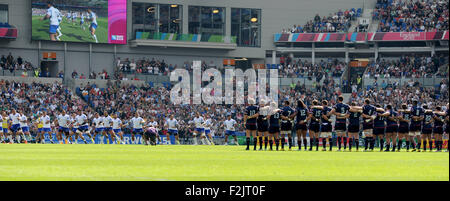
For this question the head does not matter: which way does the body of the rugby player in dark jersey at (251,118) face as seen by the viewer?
away from the camera

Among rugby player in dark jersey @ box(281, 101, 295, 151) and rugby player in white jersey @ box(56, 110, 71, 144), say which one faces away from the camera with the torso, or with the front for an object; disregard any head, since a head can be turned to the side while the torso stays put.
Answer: the rugby player in dark jersey

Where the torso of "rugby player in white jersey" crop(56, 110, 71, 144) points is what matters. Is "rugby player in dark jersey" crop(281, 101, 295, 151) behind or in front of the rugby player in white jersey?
in front

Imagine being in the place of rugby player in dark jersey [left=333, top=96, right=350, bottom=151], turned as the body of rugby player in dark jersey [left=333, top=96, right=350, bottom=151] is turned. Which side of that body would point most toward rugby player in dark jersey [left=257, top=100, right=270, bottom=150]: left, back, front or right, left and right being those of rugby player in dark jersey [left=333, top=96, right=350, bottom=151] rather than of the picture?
left

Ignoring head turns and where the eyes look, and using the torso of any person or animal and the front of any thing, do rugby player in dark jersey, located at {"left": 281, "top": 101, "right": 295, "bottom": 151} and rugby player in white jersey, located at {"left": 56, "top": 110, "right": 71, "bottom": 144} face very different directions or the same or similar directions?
very different directions

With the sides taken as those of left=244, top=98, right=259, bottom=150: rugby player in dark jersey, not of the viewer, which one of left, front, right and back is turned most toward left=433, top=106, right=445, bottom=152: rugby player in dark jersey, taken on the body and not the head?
right

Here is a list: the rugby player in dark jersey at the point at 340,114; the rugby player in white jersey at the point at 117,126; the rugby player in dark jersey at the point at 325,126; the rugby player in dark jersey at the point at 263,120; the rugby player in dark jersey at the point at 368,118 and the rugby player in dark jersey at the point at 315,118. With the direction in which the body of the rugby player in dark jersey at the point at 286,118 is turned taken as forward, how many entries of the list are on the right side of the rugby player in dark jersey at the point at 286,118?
4

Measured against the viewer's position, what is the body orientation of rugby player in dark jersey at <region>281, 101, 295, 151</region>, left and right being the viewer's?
facing away from the viewer

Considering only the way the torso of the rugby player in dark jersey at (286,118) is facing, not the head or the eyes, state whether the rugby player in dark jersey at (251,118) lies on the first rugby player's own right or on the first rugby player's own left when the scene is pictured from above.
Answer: on the first rugby player's own left

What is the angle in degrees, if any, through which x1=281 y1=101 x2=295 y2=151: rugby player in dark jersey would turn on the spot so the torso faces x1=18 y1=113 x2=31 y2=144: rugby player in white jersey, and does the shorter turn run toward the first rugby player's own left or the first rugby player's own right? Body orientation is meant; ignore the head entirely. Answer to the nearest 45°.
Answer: approximately 45° to the first rugby player's own left

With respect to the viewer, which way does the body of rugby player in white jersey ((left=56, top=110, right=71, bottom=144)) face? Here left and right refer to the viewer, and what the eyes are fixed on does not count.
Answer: facing the viewer

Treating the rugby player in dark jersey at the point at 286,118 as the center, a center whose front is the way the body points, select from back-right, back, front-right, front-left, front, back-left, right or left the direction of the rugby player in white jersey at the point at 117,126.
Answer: front-left

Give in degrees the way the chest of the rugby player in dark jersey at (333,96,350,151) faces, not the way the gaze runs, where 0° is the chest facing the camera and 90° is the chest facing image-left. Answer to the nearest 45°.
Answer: approximately 180°
